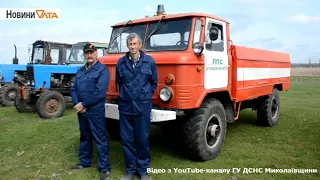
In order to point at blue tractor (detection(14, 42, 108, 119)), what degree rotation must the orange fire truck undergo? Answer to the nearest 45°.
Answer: approximately 90° to its right

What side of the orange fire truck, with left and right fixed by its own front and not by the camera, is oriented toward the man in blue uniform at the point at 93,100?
front

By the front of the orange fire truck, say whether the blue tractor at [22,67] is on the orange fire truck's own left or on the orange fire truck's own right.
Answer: on the orange fire truck's own right

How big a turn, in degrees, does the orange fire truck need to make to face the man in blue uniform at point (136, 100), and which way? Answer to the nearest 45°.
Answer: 0° — it already faces them

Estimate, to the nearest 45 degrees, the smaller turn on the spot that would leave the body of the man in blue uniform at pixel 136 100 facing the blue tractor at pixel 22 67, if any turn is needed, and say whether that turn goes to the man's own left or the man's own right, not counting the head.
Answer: approximately 135° to the man's own right

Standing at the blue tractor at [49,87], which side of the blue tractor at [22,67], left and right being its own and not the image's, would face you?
left
